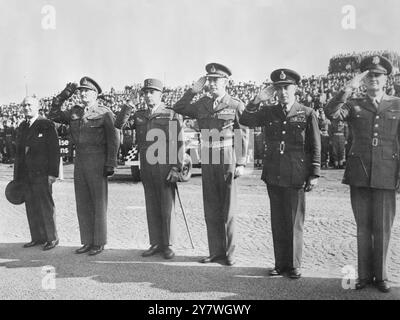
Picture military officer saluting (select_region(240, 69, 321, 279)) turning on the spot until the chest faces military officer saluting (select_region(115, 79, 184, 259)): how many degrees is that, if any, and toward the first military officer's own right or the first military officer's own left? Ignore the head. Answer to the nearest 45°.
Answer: approximately 135° to the first military officer's own right

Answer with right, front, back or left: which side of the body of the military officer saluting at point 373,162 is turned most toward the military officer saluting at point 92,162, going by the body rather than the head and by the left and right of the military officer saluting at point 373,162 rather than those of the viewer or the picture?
right

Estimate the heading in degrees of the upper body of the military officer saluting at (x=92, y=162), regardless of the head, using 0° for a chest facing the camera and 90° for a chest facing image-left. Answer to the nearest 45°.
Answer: approximately 45°

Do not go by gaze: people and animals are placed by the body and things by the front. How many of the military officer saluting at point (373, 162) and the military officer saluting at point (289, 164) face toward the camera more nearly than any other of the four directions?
2

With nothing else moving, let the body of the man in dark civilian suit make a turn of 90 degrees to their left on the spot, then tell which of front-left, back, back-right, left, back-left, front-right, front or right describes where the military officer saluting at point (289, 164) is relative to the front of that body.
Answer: front

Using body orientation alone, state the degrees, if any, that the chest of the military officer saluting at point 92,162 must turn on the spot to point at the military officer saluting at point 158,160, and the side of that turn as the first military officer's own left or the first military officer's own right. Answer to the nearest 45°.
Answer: approximately 90° to the first military officer's own left

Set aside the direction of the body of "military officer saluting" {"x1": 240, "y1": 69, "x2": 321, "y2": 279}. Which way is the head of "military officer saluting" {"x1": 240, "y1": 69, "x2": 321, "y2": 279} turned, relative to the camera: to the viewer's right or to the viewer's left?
to the viewer's left

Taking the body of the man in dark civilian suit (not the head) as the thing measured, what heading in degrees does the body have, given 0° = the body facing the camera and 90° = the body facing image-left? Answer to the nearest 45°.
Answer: approximately 45°

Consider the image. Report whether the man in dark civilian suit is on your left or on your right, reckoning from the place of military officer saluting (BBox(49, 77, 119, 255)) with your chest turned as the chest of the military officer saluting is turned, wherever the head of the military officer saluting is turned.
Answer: on your right
